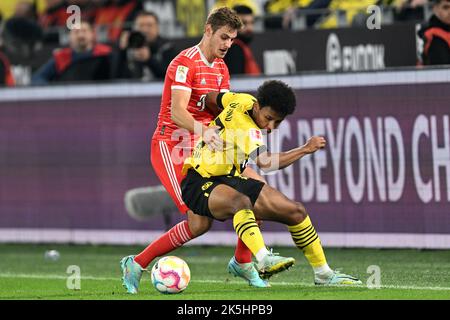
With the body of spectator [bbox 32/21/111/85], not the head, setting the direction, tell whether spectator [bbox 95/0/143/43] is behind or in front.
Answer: behind

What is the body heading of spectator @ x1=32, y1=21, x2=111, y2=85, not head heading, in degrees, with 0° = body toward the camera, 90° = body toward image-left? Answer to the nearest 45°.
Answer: approximately 0°

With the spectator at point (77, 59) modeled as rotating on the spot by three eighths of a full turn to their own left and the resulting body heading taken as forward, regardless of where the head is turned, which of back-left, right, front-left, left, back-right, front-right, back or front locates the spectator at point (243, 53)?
right

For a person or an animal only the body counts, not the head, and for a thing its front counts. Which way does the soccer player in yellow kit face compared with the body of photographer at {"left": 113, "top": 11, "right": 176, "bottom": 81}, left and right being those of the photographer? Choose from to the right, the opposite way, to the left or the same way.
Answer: to the left

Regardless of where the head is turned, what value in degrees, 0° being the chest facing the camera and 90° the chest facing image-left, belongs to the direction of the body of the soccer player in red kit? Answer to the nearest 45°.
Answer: approximately 315°

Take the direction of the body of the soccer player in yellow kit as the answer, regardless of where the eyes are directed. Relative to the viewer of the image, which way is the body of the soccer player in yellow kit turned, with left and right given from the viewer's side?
facing to the right of the viewer

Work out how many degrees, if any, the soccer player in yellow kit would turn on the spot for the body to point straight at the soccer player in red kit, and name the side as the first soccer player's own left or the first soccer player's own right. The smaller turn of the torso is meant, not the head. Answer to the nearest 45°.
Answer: approximately 135° to the first soccer player's own left

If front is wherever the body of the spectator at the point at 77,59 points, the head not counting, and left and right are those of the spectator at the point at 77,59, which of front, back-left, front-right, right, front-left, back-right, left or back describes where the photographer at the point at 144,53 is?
front-left

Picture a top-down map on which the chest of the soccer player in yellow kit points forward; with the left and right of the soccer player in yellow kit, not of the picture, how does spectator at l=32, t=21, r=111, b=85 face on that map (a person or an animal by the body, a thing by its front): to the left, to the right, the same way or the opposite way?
to the right

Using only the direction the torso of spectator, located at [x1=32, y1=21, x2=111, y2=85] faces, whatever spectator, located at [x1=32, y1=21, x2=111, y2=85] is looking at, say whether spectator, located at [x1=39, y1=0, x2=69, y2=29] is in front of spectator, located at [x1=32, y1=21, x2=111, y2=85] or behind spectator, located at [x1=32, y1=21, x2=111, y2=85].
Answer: behind

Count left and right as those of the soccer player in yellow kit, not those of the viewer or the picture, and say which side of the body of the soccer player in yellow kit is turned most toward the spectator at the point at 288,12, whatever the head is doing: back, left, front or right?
left

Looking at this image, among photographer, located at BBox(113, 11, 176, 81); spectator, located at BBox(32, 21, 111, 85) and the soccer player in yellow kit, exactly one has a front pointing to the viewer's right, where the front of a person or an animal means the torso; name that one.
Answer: the soccer player in yellow kit
